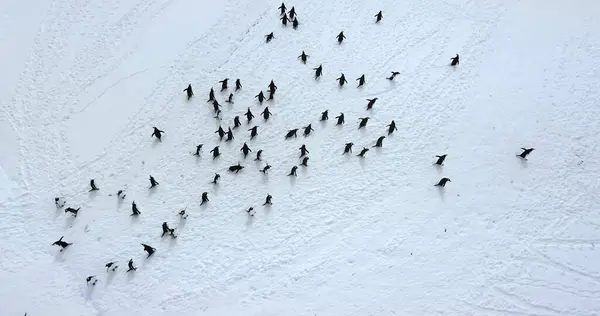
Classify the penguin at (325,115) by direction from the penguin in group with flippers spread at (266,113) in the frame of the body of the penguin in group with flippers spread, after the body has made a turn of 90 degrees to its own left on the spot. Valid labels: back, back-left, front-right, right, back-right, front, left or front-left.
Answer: back

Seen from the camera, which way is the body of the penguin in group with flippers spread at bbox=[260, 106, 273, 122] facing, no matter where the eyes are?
away from the camera

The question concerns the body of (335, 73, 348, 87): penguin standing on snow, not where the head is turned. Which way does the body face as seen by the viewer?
away from the camera

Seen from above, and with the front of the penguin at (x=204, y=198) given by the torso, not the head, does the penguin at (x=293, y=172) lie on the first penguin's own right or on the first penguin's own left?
on the first penguin's own right

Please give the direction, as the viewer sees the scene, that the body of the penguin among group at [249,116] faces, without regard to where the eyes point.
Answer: away from the camera

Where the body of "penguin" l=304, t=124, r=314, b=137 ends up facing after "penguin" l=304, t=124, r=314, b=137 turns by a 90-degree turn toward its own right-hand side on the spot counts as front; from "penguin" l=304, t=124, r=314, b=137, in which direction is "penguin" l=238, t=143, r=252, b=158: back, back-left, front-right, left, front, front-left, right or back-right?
back-right

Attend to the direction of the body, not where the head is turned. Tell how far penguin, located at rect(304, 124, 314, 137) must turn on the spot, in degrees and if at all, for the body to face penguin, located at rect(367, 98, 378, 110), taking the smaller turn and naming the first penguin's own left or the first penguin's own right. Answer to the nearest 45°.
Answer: approximately 45° to the first penguin's own right

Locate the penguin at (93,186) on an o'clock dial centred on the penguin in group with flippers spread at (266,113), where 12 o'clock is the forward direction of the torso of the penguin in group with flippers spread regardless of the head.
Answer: The penguin is roughly at 9 o'clock from the penguin in group with flippers spread.

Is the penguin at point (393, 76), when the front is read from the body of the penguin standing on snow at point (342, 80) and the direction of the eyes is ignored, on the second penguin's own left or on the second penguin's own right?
on the second penguin's own right

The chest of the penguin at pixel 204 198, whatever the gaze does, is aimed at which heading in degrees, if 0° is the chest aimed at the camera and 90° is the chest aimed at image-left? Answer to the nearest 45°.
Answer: approximately 225°
